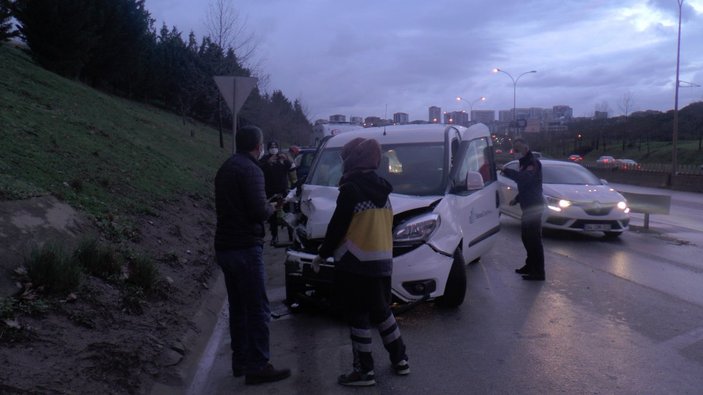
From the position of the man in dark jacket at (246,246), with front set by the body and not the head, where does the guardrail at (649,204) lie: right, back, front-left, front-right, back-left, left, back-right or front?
front

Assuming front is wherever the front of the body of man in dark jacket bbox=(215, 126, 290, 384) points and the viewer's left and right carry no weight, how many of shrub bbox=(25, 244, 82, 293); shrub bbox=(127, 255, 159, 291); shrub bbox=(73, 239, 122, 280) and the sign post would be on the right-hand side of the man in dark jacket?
0

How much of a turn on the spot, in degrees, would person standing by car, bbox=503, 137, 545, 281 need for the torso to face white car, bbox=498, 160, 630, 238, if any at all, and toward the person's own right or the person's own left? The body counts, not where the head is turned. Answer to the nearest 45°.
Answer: approximately 90° to the person's own right

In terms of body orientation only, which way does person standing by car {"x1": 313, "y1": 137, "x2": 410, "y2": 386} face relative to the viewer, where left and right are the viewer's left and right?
facing away from the viewer and to the left of the viewer

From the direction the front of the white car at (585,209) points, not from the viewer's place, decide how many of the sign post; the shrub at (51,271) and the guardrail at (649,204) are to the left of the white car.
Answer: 1

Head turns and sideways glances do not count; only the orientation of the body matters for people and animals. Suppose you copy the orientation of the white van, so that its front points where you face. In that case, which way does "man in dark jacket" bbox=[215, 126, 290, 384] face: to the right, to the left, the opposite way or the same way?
the opposite way

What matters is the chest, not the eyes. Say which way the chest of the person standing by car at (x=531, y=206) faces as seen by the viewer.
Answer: to the viewer's left

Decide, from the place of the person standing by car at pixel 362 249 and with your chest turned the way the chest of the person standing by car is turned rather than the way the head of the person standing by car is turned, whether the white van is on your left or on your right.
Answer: on your right

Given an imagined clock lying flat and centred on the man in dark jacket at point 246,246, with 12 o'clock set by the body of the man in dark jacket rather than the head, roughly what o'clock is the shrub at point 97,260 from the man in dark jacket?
The shrub is roughly at 9 o'clock from the man in dark jacket.

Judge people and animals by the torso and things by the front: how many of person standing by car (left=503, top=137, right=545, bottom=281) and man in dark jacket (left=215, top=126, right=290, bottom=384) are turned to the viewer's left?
1

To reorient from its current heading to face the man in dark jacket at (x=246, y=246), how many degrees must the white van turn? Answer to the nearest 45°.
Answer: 0° — it already faces them

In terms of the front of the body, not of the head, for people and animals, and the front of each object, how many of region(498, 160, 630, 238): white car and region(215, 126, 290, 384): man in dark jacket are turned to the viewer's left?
0

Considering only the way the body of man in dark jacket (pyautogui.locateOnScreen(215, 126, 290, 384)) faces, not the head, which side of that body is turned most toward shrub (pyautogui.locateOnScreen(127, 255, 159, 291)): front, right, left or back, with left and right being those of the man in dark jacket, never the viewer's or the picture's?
left

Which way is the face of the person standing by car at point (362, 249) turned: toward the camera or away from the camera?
away from the camera

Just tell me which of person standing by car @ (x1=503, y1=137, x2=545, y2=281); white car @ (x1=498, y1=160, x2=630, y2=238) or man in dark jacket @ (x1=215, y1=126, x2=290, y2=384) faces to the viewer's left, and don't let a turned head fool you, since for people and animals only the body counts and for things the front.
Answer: the person standing by car

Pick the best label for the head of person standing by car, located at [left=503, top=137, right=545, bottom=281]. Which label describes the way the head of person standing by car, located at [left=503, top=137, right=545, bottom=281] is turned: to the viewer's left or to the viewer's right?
to the viewer's left
